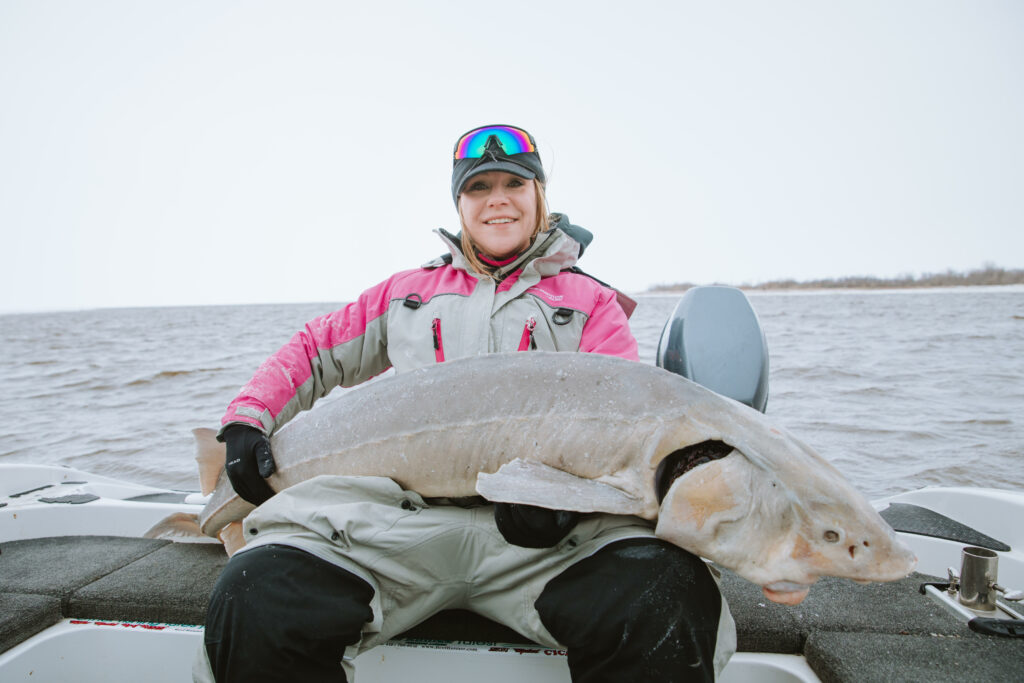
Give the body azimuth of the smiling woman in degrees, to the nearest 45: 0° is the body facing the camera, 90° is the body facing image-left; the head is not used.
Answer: approximately 0°
